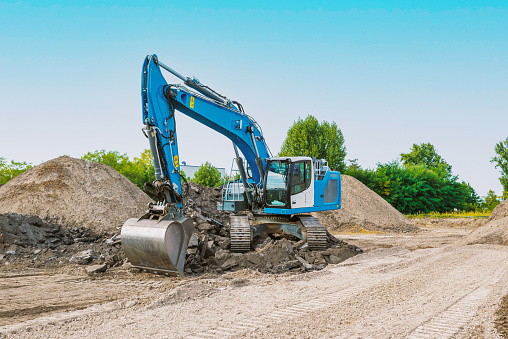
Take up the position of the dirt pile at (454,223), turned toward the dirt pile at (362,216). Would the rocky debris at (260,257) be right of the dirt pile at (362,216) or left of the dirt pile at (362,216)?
left

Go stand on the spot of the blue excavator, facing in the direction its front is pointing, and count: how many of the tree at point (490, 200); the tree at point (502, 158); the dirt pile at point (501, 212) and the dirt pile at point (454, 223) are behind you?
4

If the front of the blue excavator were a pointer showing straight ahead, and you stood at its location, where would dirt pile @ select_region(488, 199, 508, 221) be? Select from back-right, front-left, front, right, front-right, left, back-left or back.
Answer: back

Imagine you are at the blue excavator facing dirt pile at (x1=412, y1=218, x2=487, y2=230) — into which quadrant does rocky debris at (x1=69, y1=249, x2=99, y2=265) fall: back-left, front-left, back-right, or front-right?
back-left

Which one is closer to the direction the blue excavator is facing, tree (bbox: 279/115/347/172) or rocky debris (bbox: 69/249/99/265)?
the rocky debris

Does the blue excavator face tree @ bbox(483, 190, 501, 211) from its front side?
no

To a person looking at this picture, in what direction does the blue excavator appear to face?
facing the viewer and to the left of the viewer

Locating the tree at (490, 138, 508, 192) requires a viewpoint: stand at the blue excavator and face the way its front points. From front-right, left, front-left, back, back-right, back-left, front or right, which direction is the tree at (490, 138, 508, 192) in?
back

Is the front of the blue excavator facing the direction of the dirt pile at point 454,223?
no

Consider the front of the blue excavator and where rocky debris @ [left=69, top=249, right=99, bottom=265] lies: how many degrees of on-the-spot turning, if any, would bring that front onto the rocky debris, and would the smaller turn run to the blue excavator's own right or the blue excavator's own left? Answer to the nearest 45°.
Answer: approximately 45° to the blue excavator's own right

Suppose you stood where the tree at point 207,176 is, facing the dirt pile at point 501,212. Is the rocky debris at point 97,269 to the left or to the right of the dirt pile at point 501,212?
right

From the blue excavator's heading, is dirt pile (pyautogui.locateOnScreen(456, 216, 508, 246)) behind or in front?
behind

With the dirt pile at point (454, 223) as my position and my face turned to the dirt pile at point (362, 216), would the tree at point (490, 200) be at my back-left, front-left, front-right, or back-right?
back-right

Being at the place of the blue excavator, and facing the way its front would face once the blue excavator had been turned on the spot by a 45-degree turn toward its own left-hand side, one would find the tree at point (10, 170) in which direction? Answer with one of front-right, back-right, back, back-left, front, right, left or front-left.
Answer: back-right

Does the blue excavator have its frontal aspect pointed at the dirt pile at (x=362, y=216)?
no

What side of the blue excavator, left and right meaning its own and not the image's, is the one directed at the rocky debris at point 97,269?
front
